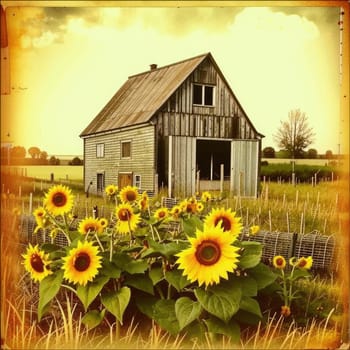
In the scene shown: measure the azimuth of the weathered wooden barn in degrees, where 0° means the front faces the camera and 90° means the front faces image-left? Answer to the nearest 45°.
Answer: approximately 315°

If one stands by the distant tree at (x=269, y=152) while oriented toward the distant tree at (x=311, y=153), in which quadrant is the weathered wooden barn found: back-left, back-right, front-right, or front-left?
back-right

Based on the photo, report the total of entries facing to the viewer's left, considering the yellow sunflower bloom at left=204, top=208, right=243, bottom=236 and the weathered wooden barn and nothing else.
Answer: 0

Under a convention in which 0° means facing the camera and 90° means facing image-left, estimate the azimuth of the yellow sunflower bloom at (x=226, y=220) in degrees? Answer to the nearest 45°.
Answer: approximately 0°
